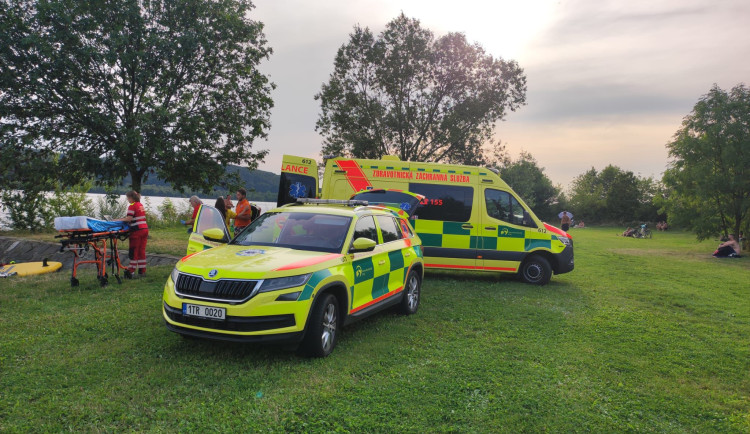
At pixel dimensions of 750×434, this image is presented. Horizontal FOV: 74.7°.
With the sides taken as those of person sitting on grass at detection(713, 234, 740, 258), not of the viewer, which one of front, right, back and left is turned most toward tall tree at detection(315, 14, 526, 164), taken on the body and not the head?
front

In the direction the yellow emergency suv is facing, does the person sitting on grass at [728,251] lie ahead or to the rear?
to the rear

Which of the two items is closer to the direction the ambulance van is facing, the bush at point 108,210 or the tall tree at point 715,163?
the tall tree

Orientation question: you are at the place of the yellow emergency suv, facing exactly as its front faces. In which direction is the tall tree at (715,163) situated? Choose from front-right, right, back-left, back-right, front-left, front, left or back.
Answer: back

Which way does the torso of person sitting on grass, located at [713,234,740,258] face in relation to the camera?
to the viewer's left

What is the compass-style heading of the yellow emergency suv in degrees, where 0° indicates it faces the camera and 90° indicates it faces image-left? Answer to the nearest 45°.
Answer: approximately 45°

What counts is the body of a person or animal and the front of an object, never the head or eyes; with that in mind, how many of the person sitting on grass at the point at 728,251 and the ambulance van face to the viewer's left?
1

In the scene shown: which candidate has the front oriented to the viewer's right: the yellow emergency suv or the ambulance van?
the ambulance van

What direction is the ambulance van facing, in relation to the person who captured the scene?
facing to the right of the viewer

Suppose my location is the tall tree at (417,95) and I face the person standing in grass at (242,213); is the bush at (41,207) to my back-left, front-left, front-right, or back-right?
front-right

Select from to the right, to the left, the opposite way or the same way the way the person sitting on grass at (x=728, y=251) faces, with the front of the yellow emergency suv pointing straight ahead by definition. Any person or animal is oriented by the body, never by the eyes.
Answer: to the right

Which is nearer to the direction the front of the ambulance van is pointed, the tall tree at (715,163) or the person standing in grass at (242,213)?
the tall tree

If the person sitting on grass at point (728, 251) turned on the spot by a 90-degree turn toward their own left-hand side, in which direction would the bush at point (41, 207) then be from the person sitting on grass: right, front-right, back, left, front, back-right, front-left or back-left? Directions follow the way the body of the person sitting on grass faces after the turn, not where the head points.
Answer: front-right

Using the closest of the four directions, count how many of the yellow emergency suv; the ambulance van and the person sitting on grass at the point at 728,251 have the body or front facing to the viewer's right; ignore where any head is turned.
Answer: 1
